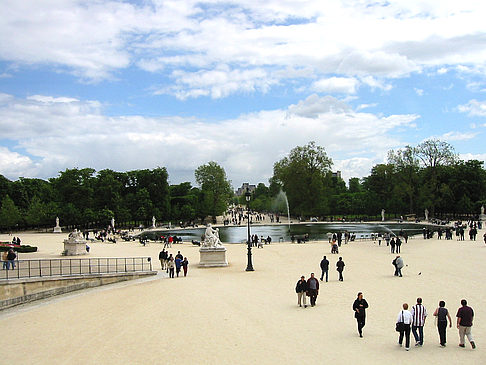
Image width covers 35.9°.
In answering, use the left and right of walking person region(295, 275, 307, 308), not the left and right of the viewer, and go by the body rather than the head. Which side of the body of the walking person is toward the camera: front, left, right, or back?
front

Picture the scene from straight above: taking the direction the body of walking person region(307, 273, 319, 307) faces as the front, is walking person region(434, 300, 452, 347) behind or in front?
in front

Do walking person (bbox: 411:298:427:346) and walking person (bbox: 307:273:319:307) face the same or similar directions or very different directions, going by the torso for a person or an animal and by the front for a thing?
very different directions

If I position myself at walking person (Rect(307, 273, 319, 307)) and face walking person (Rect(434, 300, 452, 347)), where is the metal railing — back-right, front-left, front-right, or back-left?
back-right

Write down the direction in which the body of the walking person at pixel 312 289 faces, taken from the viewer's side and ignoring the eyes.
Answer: toward the camera
